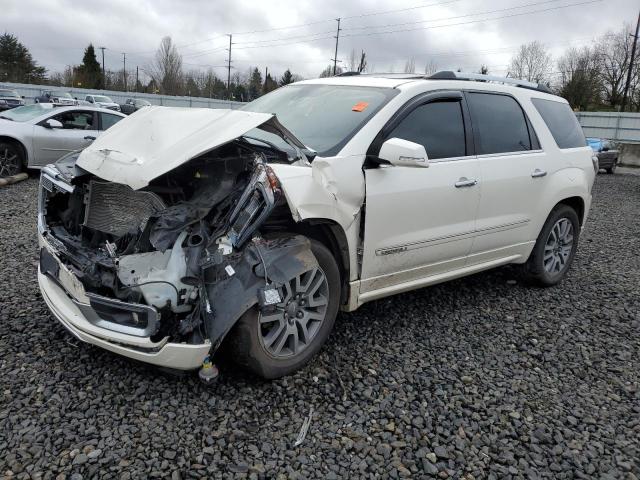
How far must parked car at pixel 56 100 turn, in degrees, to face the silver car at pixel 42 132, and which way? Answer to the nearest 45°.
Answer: approximately 45° to its right

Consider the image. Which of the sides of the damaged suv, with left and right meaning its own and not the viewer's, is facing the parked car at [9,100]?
right

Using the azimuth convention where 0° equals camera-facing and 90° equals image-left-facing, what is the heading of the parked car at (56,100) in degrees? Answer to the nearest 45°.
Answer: approximately 315°
